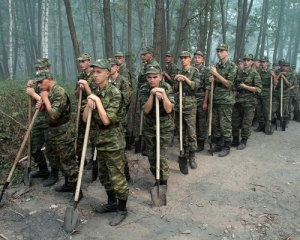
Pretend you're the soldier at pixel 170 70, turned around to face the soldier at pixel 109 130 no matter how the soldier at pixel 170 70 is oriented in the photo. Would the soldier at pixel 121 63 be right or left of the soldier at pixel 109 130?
right

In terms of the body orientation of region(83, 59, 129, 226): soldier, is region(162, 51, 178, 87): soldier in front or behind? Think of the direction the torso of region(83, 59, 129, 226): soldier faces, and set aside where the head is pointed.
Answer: behind

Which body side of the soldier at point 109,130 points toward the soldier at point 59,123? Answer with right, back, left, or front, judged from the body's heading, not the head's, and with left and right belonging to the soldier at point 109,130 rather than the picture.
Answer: right

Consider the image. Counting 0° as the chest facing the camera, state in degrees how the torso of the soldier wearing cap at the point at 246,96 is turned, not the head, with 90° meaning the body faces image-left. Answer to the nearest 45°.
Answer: approximately 45°

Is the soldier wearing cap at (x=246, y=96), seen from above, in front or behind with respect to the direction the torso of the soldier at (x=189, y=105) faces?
behind

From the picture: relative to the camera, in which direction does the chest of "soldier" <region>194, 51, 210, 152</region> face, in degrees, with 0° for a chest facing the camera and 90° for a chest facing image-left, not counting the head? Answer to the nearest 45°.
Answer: approximately 45°

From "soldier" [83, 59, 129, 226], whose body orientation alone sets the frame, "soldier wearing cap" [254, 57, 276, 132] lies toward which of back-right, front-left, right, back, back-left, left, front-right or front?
back

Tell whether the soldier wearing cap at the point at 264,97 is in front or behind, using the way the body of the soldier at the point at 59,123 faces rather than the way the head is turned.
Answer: behind

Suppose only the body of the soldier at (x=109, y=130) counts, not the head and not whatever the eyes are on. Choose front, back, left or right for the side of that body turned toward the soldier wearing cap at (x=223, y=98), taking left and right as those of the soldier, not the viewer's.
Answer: back
